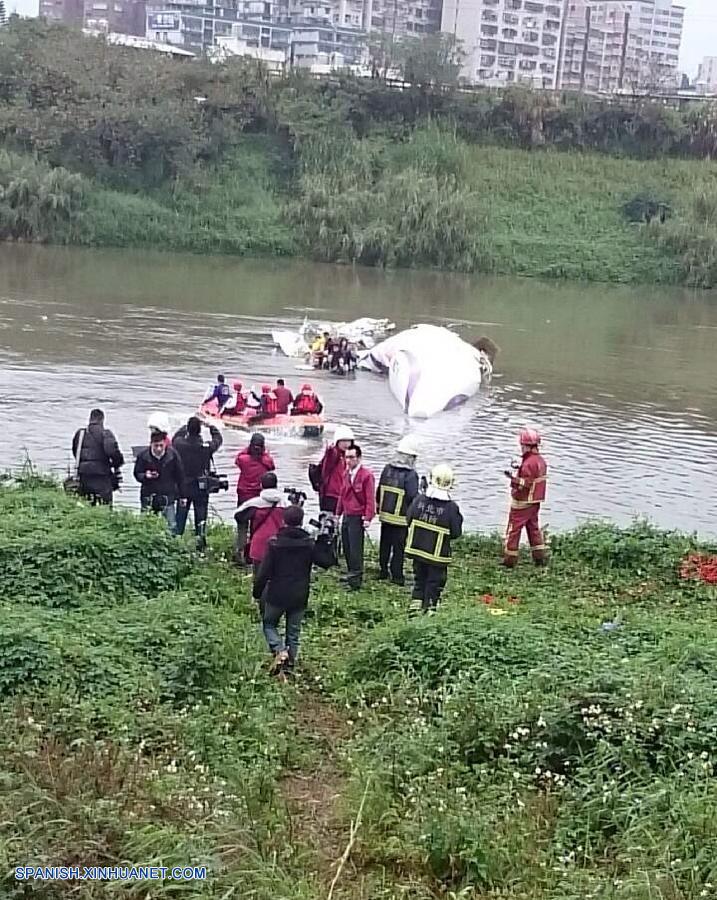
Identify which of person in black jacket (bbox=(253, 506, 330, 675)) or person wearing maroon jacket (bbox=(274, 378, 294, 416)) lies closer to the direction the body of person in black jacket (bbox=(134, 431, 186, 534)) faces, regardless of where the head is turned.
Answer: the person in black jacket

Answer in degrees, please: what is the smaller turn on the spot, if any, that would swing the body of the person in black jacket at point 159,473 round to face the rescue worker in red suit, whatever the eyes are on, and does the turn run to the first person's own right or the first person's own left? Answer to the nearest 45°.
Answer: approximately 90° to the first person's own left

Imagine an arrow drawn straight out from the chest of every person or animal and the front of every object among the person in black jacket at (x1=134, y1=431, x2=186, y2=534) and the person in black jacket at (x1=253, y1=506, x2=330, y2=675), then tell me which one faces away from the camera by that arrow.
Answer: the person in black jacket at (x1=253, y1=506, x2=330, y2=675)

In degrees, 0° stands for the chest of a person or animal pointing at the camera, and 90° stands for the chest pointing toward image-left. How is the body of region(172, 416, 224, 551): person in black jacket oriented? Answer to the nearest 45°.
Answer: approximately 180°

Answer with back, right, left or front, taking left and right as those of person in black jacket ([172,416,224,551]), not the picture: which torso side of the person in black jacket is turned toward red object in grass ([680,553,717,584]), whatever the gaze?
right

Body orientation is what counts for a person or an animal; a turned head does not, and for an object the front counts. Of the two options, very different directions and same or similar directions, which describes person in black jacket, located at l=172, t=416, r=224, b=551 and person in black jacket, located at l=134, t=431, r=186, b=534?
very different directions

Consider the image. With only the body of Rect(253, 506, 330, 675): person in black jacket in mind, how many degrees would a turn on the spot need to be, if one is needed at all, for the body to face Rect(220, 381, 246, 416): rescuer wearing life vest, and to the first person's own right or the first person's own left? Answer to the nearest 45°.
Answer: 0° — they already face them

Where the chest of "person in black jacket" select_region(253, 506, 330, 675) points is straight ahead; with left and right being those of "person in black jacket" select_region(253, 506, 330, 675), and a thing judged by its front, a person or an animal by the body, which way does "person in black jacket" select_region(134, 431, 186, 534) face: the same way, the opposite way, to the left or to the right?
the opposite way

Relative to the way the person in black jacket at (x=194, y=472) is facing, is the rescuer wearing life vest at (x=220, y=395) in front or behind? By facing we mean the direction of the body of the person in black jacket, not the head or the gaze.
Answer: in front

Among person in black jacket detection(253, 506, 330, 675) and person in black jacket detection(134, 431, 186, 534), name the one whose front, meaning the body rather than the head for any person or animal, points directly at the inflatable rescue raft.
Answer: person in black jacket detection(253, 506, 330, 675)

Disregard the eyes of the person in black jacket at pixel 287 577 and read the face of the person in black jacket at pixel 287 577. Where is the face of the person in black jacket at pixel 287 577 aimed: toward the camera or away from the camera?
away from the camera

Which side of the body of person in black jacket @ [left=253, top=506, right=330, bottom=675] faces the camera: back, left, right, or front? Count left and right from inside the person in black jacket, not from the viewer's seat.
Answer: back
